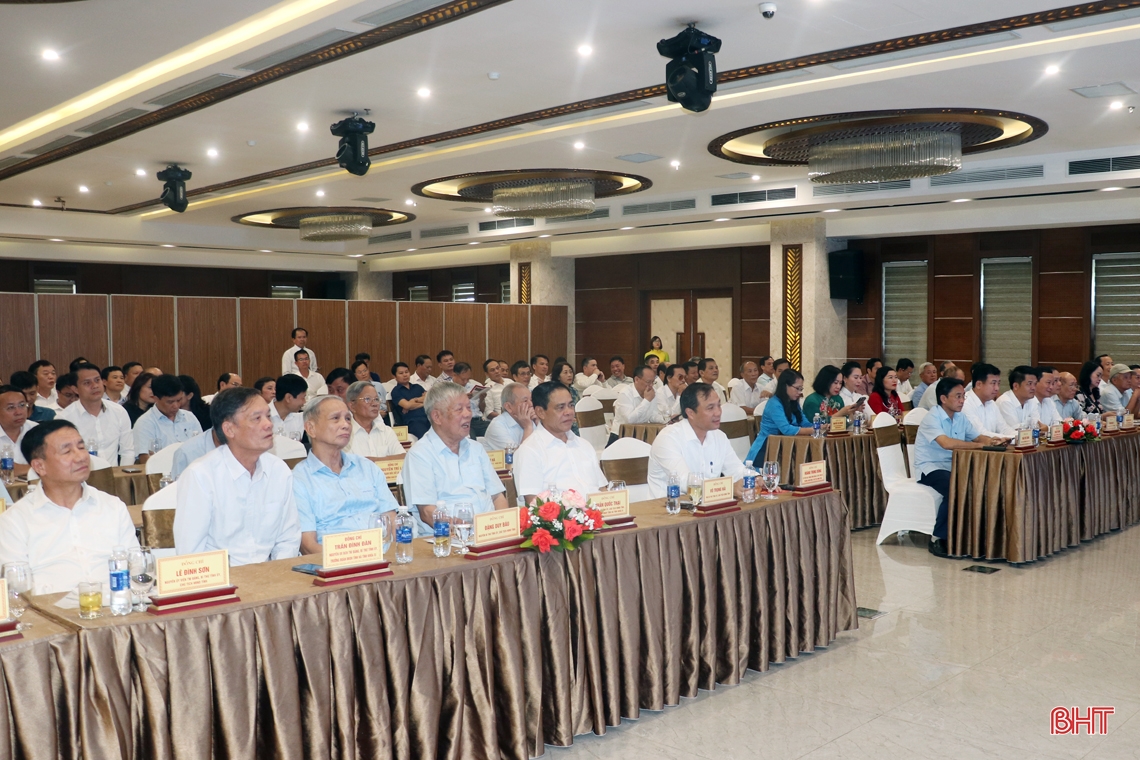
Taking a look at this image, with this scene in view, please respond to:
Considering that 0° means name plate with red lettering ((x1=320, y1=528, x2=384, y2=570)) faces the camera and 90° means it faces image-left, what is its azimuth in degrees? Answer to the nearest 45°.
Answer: approximately 0°

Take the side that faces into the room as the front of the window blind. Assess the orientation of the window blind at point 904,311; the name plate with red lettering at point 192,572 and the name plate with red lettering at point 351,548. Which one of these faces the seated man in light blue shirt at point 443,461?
the window blind

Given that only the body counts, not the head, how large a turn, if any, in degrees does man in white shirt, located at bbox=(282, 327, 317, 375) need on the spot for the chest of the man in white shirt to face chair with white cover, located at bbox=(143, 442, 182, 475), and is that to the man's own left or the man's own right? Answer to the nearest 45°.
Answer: approximately 45° to the man's own right

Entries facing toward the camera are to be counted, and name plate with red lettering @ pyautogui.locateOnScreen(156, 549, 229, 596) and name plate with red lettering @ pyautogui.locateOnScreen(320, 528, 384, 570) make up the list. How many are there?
2

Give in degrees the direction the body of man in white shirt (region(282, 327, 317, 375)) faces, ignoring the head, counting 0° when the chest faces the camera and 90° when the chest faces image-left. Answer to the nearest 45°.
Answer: approximately 315°

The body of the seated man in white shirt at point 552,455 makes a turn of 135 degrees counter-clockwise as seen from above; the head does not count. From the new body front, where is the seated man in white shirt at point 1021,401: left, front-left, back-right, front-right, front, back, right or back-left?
front-right

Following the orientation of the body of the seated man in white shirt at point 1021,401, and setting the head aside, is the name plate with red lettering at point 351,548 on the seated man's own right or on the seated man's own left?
on the seated man's own right

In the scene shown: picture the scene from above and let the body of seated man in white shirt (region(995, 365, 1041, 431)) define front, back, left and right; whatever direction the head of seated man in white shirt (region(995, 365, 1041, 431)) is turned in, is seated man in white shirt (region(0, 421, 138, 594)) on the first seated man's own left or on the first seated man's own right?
on the first seated man's own right

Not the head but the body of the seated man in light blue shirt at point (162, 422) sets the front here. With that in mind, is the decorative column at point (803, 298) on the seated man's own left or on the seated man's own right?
on the seated man's own left

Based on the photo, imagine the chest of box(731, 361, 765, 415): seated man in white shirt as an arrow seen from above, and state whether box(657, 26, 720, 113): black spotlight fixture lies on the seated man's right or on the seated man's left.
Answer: on the seated man's right

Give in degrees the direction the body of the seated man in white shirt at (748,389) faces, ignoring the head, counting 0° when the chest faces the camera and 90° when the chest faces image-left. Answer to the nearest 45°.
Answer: approximately 315°

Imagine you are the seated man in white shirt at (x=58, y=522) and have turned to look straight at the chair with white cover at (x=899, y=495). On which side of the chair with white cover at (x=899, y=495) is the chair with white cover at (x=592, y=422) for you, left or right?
left

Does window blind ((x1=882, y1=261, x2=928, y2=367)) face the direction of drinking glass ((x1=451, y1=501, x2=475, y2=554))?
yes

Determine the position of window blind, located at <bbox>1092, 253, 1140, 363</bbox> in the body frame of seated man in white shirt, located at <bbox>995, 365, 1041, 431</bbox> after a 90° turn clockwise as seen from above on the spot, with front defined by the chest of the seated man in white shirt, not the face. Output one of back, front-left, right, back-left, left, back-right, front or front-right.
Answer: back-right
